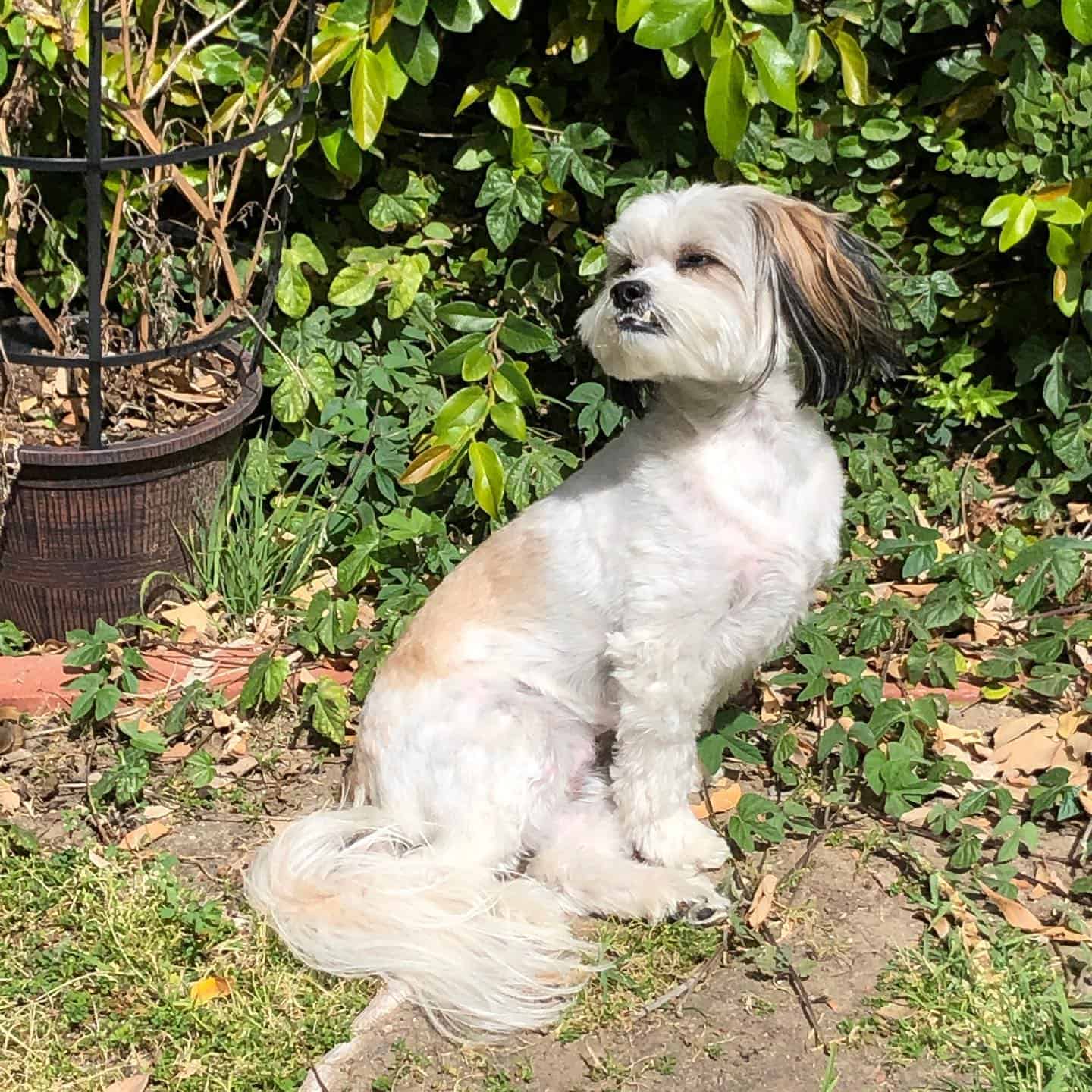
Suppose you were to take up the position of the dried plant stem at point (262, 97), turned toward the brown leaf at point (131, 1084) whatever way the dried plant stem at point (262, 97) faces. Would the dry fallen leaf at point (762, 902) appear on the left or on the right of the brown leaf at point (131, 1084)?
left

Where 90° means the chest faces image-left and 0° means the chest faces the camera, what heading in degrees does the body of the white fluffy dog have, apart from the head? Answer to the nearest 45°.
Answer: approximately 270°

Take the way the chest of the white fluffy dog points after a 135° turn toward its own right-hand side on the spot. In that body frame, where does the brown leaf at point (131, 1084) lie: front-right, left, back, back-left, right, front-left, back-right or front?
front

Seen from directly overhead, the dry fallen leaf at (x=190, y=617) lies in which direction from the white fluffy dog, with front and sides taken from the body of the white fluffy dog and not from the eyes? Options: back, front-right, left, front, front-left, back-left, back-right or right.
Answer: back-left

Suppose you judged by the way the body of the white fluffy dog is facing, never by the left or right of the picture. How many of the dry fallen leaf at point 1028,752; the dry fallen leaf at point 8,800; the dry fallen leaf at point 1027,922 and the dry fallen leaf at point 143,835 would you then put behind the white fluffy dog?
2

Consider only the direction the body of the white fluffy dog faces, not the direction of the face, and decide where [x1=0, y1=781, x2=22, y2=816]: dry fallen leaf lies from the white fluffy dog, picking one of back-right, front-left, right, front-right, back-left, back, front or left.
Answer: back

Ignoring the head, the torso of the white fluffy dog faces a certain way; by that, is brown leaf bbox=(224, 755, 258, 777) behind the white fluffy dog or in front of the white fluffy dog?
behind
